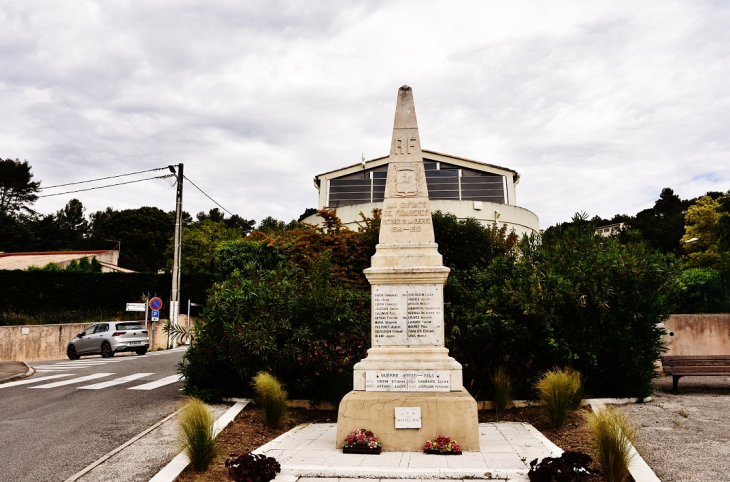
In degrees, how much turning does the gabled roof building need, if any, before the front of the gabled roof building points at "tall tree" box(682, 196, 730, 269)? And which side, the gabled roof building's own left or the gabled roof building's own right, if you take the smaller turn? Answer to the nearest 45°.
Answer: approximately 135° to the gabled roof building's own left

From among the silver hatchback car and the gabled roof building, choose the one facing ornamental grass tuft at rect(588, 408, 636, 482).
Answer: the gabled roof building

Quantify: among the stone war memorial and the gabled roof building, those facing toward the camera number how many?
2

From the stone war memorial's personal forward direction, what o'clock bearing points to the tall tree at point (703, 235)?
The tall tree is roughly at 7 o'clock from the stone war memorial.

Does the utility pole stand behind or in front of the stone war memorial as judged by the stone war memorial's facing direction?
behind

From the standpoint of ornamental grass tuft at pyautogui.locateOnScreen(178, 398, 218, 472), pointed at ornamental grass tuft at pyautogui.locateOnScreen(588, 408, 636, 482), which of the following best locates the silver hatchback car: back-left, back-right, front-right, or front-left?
back-left

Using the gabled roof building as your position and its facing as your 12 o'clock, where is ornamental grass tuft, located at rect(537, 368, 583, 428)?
The ornamental grass tuft is roughly at 12 o'clock from the gabled roof building.

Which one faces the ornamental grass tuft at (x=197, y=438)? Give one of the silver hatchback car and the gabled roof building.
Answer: the gabled roof building

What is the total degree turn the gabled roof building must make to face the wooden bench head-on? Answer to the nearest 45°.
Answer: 0° — it already faces it

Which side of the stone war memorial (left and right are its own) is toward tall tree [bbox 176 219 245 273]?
back

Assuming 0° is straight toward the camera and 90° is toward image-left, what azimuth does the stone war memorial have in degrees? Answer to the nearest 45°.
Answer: approximately 0°

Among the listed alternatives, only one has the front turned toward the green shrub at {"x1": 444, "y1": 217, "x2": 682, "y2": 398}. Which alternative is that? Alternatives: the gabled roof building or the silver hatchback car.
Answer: the gabled roof building

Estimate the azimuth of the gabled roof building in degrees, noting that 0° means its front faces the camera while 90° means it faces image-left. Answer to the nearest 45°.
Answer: approximately 0°
